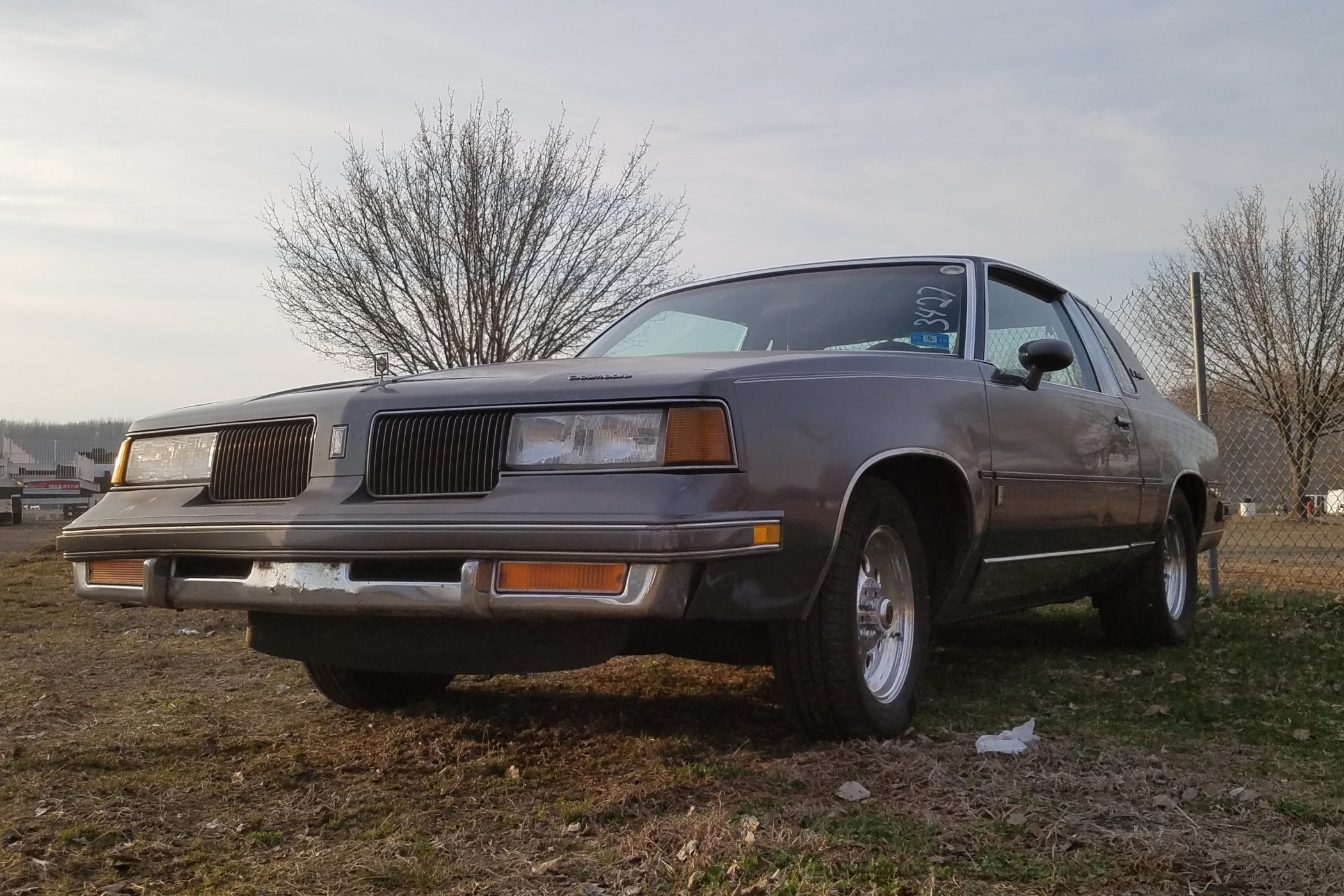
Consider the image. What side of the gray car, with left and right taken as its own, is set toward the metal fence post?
back

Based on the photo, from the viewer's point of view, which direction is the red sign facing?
toward the camera

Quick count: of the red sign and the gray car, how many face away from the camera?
0

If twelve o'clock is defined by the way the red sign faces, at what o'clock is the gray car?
The gray car is roughly at 12 o'clock from the red sign.

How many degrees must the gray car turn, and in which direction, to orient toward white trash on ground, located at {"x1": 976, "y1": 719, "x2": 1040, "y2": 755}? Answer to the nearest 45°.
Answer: approximately 45° to its left

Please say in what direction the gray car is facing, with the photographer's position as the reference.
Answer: facing the viewer and to the left of the viewer

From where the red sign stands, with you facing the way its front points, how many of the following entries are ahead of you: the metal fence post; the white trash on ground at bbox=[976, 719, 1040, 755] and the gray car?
3

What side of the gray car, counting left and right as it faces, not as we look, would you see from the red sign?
right

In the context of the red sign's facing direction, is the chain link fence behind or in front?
in front

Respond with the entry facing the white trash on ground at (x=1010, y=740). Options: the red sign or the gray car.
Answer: the red sign

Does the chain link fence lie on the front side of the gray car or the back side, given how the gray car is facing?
on the back side
